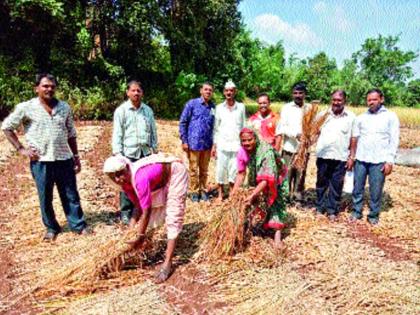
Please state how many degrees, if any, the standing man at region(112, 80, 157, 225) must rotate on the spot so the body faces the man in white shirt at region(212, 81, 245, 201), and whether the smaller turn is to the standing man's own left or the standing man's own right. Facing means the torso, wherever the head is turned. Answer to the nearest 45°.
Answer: approximately 135° to the standing man's own left

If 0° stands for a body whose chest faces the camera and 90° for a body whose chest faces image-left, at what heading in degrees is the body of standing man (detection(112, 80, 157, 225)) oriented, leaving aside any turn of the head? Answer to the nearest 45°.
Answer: approximately 0°

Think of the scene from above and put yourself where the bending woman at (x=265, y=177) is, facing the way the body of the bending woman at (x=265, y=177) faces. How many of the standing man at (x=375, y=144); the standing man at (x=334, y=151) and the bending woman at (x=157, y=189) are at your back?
2

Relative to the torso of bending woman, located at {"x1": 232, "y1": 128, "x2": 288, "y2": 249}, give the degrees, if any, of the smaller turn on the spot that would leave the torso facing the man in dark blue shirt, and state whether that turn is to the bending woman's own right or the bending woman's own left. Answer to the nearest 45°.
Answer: approximately 90° to the bending woman's own right

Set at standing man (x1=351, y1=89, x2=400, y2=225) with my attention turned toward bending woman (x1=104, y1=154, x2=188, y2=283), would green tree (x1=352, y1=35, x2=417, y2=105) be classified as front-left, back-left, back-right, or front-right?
back-right

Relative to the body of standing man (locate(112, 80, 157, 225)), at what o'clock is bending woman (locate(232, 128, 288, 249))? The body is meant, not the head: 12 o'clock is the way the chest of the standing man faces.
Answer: The bending woman is roughly at 10 o'clock from the standing man.

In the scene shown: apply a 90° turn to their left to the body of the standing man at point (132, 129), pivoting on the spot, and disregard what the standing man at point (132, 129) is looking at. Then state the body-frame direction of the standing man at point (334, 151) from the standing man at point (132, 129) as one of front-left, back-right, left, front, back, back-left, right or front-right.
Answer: front

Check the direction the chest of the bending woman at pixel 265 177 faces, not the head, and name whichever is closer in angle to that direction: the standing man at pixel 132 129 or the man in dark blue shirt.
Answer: the standing man

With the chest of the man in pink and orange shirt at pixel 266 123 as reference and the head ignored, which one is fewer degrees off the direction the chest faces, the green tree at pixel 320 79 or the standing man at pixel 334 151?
the standing man

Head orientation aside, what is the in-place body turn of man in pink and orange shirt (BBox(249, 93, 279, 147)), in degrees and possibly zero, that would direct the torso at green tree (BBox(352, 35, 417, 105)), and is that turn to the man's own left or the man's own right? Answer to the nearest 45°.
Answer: approximately 180°

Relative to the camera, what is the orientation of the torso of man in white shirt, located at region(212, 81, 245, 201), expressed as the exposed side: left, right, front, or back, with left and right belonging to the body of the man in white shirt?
front

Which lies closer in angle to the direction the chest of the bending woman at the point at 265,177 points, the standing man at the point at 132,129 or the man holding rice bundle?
the standing man
